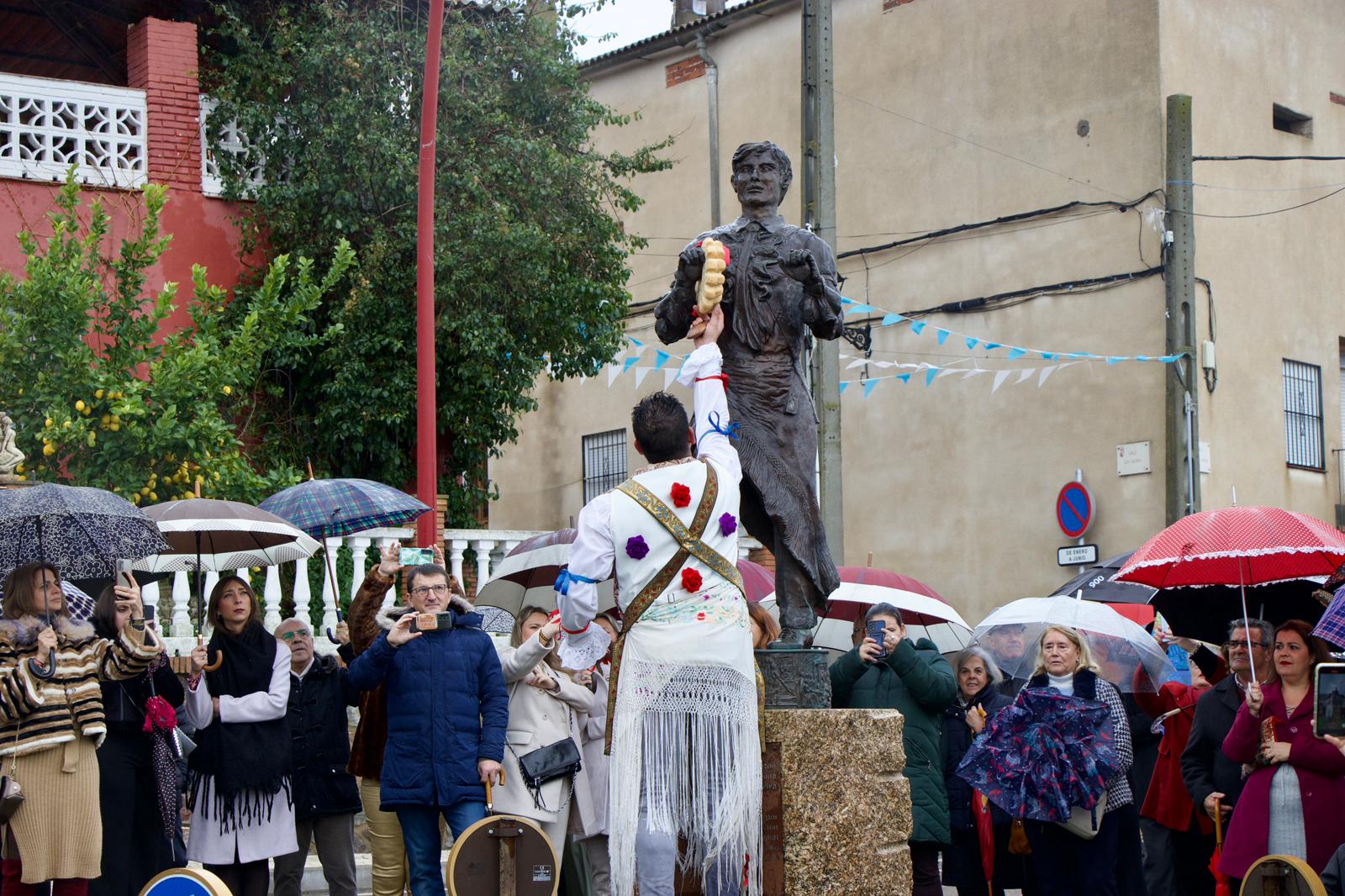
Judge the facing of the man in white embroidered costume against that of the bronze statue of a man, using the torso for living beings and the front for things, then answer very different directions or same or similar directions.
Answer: very different directions

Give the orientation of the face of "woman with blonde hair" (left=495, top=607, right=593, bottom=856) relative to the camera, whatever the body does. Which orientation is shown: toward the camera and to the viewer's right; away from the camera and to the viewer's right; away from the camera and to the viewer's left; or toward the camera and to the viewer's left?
toward the camera and to the viewer's right

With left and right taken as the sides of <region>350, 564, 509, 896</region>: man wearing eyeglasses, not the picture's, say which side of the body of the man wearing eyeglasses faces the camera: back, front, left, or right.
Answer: front

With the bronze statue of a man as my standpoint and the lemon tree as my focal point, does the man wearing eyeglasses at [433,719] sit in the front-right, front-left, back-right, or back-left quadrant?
front-left

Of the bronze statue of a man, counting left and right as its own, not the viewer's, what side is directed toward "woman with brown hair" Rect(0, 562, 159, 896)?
right

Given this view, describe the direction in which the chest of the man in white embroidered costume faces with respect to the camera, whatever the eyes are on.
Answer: away from the camera

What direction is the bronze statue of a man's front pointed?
toward the camera

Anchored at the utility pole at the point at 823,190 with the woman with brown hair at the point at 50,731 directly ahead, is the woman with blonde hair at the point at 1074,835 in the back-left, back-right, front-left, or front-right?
front-left

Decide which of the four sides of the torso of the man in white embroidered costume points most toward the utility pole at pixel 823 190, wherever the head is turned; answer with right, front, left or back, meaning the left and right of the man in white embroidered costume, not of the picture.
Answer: front

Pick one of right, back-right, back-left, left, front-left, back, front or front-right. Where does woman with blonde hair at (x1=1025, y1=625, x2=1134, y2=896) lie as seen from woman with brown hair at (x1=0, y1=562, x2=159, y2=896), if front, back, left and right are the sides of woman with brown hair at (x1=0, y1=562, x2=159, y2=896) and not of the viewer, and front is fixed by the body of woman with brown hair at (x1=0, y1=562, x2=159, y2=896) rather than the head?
front-left

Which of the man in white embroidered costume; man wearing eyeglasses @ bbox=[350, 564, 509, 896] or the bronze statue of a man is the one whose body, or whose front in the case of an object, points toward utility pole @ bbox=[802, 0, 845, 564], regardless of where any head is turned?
the man in white embroidered costume

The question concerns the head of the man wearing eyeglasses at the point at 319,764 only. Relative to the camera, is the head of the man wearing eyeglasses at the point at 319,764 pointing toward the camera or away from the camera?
toward the camera

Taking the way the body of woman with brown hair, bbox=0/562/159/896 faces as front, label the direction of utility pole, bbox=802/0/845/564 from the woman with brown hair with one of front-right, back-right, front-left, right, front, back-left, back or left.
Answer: left
